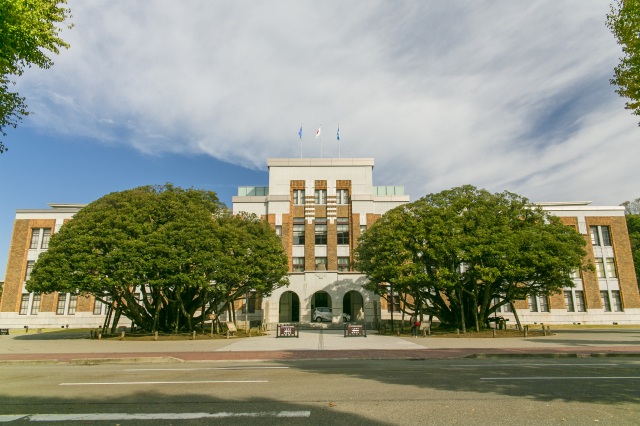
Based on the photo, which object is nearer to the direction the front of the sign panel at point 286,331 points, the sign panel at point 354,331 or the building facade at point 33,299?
the sign panel

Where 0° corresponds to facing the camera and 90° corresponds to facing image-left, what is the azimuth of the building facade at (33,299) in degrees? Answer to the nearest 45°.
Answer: approximately 0°

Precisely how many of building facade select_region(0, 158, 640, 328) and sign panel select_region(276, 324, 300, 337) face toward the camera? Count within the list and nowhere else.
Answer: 2

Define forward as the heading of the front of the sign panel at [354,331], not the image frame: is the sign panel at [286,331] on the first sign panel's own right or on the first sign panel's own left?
on the first sign panel's own right

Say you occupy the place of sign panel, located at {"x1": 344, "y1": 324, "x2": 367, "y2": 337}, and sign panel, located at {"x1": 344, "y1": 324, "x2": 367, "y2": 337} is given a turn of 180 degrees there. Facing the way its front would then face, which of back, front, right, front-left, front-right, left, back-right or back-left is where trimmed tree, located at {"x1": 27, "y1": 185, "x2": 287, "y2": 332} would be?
left

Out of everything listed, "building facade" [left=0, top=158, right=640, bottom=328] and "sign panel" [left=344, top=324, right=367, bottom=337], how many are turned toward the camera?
2

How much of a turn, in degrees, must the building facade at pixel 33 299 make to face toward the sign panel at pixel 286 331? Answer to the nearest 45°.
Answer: approximately 45° to its left

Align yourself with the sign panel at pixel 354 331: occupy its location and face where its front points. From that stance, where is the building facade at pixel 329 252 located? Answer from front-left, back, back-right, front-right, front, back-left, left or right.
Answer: back

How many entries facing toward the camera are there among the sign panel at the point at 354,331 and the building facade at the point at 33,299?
2
